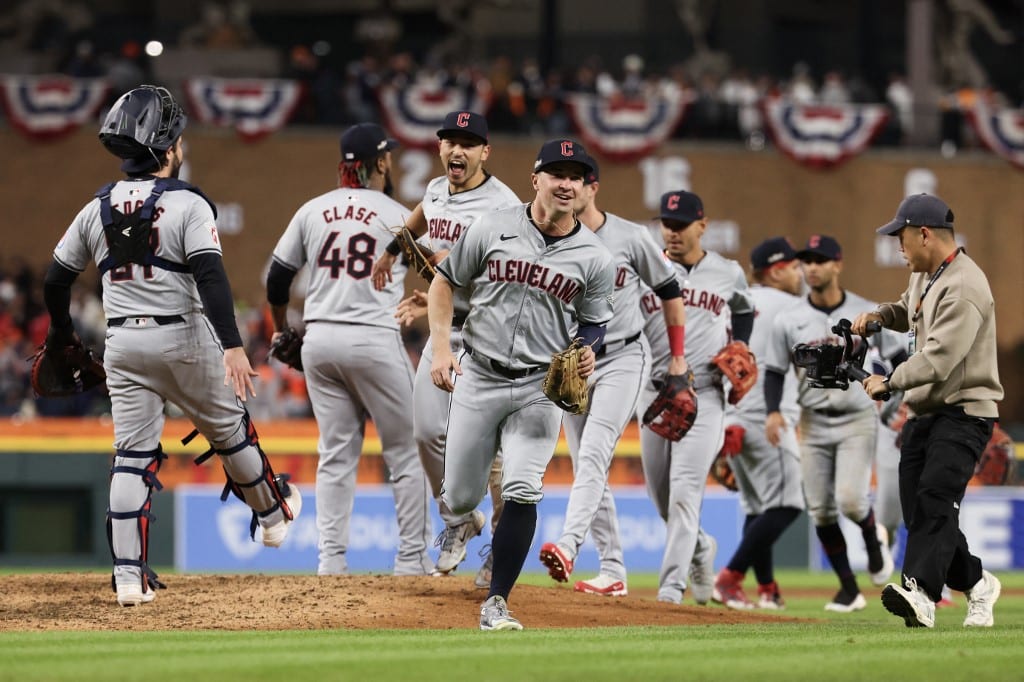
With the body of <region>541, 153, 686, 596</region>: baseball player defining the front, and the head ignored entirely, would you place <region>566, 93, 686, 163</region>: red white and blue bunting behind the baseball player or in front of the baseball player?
behind

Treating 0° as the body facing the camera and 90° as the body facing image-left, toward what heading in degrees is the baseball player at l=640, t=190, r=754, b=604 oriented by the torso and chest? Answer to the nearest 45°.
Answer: approximately 45°

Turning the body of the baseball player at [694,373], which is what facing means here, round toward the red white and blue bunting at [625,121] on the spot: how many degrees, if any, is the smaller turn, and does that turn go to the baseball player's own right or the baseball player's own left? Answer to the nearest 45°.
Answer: approximately 135° to the baseball player's own right
